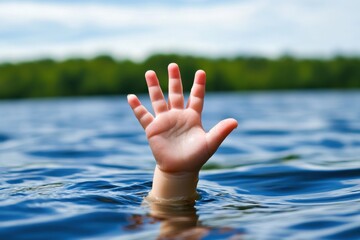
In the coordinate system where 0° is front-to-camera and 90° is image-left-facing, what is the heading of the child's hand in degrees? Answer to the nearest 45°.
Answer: approximately 0°
